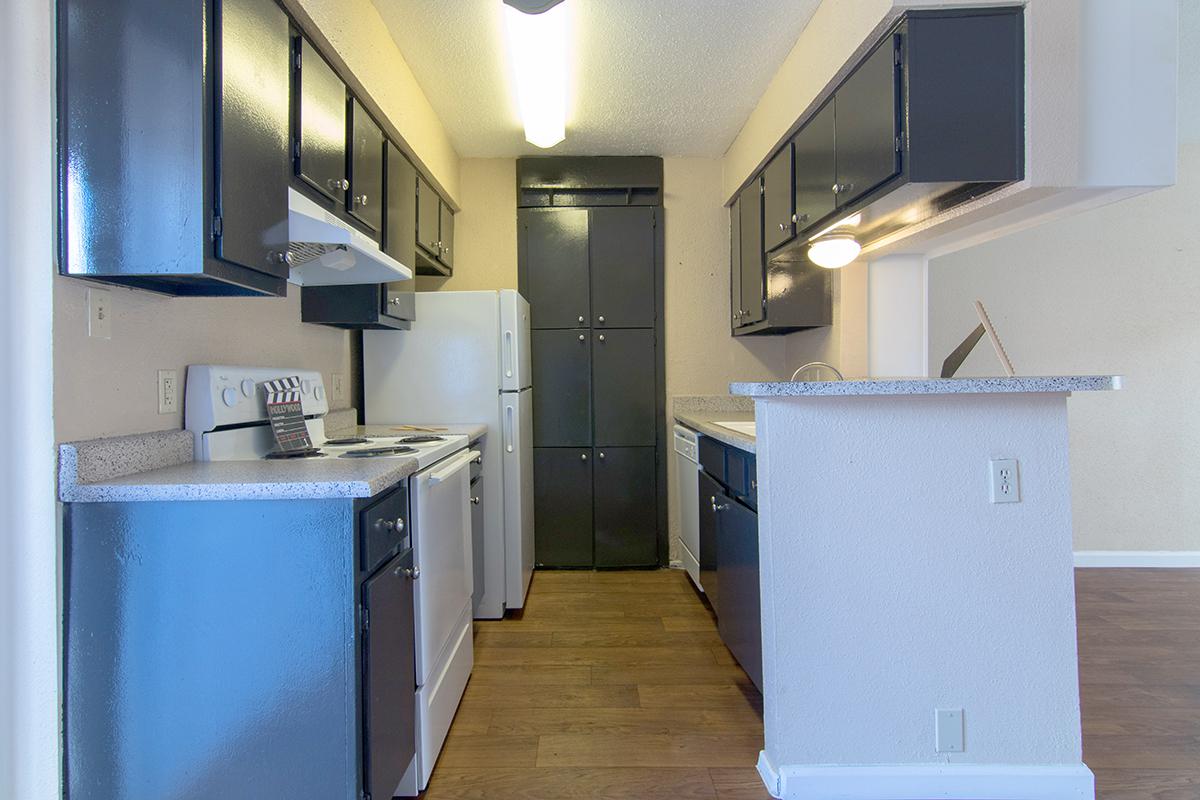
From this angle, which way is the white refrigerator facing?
to the viewer's right

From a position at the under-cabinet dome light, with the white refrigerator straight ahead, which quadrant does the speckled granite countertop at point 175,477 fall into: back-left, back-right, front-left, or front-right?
front-left

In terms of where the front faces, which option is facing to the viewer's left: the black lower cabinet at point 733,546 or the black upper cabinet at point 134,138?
the black lower cabinet

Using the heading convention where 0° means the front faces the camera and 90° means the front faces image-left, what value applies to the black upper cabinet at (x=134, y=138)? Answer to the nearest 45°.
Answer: approximately 315°

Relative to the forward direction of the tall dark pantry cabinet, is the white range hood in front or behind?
in front

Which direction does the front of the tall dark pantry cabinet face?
toward the camera

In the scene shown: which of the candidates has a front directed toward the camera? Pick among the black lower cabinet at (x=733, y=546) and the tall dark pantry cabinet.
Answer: the tall dark pantry cabinet

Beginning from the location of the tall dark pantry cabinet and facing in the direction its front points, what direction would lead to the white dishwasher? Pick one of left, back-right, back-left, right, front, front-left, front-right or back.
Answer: front-left

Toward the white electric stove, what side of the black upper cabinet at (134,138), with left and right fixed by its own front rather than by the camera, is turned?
left

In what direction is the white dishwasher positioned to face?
to the viewer's left

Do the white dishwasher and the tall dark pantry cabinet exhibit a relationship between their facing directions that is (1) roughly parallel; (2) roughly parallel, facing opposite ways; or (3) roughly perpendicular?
roughly perpendicular

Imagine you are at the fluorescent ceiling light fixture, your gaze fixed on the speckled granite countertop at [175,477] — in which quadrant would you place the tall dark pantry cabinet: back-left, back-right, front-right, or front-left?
back-right

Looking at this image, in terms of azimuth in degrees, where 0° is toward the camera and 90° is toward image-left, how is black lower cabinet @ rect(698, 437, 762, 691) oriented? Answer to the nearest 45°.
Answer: approximately 90°

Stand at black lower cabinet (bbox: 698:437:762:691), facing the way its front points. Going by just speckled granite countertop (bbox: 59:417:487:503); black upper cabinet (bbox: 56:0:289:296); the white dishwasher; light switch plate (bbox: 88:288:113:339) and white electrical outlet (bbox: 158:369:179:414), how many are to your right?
1

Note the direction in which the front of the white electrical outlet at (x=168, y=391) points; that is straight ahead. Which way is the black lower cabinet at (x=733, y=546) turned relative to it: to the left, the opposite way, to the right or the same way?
the opposite way
